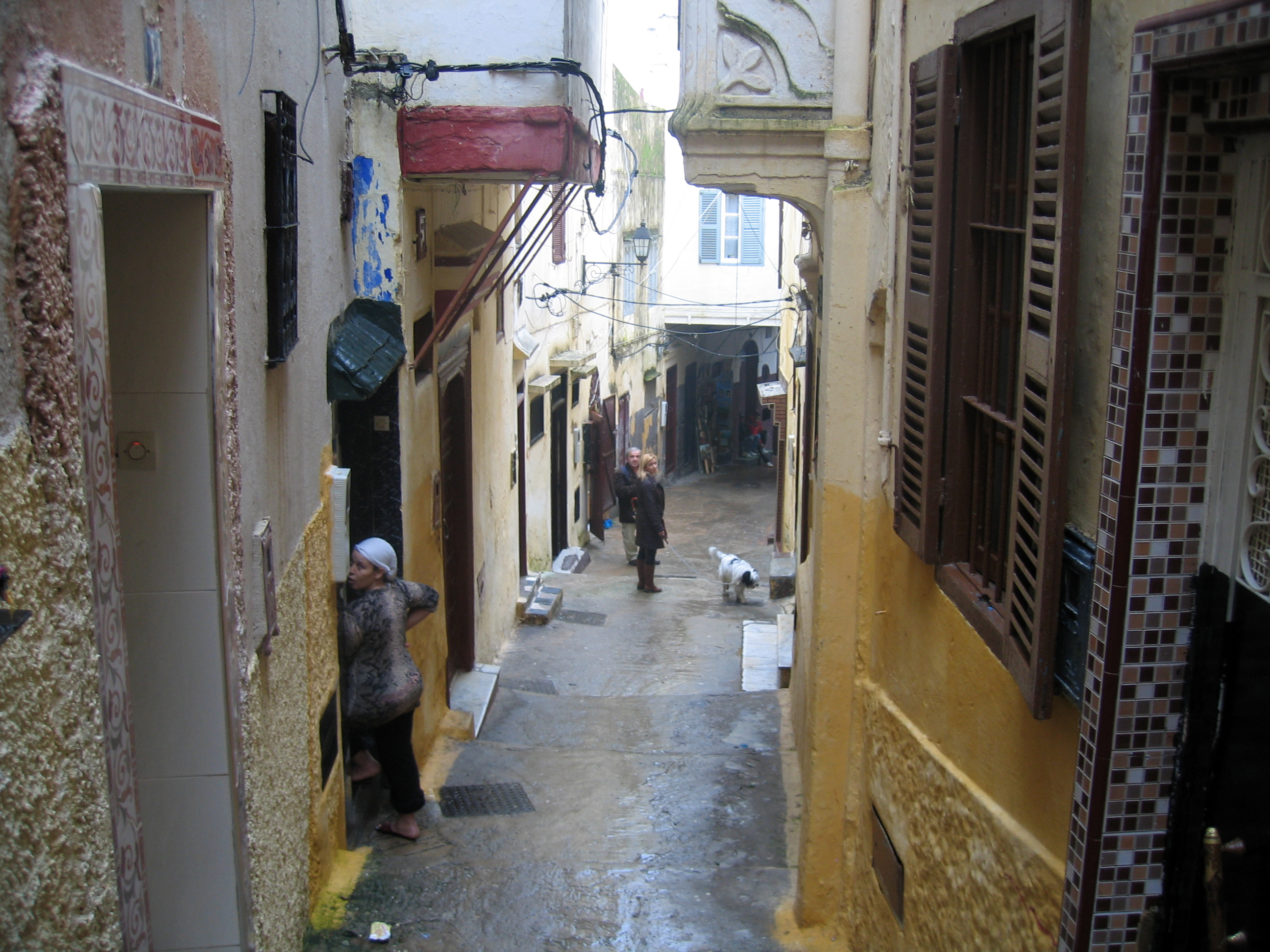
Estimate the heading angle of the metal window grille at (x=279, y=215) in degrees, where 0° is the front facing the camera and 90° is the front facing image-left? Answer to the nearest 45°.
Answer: approximately 270°

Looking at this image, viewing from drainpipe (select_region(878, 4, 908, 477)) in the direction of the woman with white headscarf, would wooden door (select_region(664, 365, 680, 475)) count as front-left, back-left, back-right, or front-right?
front-right

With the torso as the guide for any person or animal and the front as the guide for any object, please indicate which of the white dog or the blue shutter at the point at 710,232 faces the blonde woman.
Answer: the blue shutter

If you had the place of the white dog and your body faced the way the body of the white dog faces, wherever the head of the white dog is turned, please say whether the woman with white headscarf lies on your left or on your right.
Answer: on your right

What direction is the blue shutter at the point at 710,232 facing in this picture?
toward the camera

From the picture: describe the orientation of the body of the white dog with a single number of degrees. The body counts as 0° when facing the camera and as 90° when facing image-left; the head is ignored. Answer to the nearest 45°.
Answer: approximately 315°

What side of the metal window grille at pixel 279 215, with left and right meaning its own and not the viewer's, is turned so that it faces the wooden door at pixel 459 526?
left

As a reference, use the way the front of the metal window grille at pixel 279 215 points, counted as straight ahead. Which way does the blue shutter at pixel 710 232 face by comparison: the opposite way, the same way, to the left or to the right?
to the right

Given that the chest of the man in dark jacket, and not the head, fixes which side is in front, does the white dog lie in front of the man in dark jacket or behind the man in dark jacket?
in front
